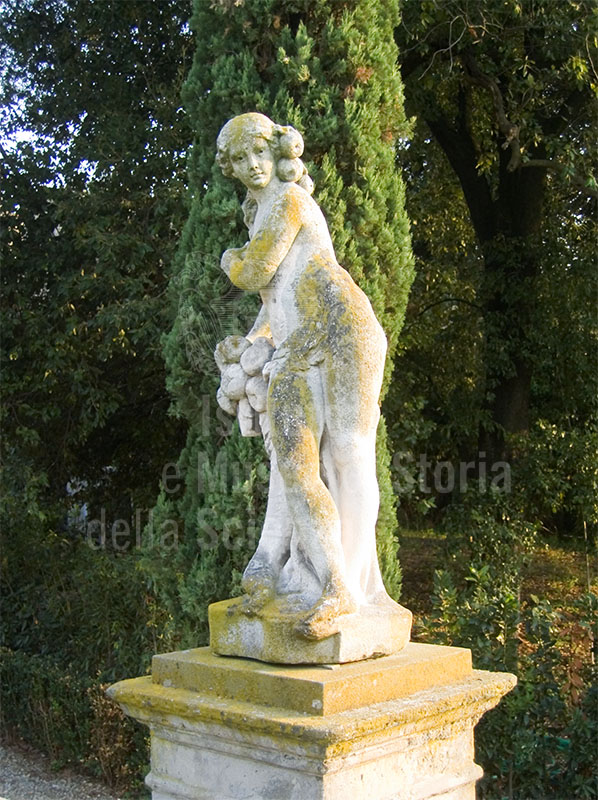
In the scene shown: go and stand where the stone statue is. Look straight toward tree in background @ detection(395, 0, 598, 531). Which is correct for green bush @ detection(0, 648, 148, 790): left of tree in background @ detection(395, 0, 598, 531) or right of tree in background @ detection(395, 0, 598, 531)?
left

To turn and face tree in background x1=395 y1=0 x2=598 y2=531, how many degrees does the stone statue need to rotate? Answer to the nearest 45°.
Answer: approximately 135° to its right

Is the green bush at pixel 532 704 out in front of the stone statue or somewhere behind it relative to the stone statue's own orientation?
behind

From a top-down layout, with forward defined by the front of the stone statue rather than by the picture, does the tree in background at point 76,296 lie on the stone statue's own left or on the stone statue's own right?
on the stone statue's own right

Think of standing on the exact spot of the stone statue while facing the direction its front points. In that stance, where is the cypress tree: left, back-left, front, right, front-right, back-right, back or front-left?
back-right

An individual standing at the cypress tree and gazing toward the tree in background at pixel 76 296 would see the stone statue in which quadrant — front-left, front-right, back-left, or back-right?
back-left

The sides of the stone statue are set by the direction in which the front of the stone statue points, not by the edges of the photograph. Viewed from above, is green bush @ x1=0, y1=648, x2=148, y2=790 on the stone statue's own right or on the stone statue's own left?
on the stone statue's own right

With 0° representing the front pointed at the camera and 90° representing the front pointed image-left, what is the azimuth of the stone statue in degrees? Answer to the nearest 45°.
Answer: approximately 45°
